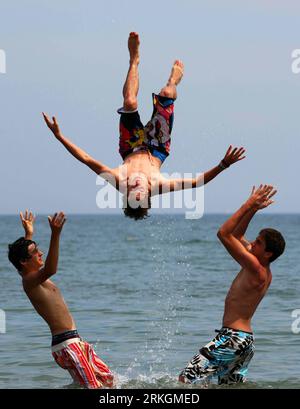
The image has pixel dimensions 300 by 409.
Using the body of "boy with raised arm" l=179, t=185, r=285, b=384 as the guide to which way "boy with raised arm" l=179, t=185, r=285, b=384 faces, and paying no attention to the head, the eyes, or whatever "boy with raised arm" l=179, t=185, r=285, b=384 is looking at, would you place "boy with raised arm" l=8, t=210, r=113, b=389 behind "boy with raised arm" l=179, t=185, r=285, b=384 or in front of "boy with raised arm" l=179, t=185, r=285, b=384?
in front

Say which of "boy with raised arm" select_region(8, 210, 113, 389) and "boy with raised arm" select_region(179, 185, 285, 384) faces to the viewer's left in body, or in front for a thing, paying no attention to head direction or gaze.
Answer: "boy with raised arm" select_region(179, 185, 285, 384)

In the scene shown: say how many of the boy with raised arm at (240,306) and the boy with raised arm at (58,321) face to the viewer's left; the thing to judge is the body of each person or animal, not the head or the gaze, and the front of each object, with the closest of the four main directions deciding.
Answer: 1

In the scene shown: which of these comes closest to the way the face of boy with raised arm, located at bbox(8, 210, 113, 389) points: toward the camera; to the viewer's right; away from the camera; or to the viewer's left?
to the viewer's right

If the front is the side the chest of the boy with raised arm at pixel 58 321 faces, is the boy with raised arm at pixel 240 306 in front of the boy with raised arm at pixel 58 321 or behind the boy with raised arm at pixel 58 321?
in front

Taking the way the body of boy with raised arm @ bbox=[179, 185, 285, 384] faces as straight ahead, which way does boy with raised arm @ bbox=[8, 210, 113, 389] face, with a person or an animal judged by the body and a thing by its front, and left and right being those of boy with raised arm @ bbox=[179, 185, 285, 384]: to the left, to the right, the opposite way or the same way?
the opposite way

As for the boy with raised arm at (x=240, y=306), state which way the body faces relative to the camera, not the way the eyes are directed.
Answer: to the viewer's left

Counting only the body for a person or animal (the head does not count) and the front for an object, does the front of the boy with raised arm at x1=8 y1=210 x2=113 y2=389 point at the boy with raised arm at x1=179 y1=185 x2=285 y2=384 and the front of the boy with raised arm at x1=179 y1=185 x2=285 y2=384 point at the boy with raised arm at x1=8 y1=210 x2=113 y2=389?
yes

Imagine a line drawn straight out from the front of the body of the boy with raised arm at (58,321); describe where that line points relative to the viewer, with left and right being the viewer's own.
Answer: facing to the right of the viewer

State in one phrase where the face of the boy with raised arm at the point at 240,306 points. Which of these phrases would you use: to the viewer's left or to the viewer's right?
to the viewer's left
